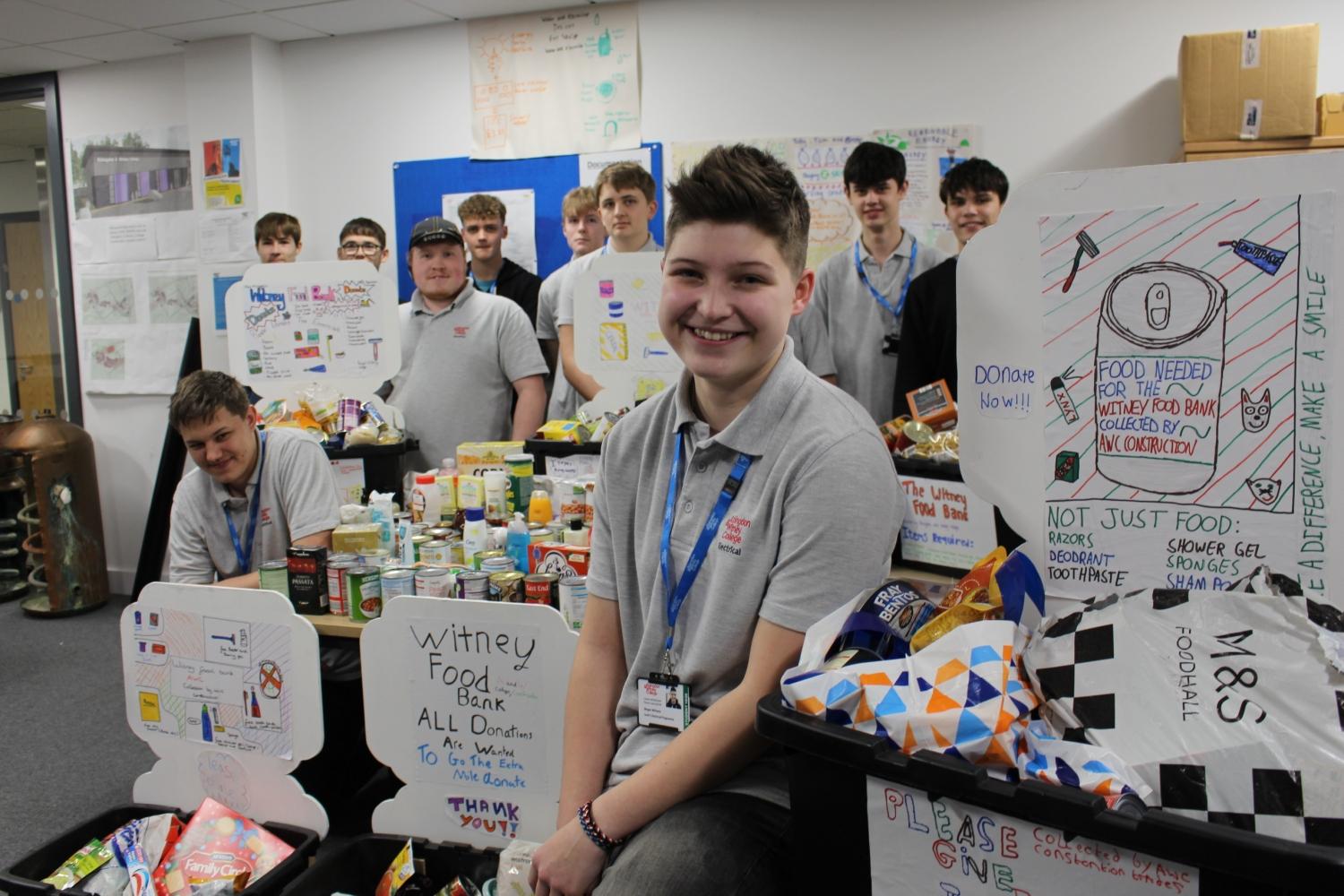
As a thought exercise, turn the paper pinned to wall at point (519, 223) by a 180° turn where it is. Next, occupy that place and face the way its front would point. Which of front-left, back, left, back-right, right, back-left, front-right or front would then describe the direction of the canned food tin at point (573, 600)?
back

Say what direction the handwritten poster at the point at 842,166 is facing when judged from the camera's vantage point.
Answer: facing the viewer

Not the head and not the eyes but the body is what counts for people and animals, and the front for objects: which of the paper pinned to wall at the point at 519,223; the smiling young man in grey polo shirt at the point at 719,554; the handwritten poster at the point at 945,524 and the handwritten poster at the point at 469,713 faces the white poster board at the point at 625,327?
the paper pinned to wall

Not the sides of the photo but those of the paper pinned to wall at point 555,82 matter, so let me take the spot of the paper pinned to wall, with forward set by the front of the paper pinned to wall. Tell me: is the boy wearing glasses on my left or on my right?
on my right

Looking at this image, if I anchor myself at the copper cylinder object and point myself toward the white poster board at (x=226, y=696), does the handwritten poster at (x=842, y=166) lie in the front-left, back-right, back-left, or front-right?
front-left

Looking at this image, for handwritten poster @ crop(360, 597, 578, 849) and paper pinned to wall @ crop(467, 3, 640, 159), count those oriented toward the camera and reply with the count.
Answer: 2

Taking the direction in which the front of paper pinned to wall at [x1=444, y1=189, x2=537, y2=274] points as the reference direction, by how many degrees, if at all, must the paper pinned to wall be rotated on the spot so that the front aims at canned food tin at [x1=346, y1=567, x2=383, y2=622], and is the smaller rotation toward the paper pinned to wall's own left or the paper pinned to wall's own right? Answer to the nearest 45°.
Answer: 0° — it already faces it

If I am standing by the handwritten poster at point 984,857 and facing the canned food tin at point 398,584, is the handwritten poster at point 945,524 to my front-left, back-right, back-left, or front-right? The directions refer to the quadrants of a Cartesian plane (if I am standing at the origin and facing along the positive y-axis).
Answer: front-right

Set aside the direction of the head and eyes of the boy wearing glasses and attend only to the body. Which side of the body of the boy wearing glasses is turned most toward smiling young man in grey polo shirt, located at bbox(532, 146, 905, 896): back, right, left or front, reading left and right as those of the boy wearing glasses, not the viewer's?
front

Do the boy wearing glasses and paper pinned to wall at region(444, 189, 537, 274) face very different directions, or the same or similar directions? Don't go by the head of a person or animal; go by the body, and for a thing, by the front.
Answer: same or similar directions

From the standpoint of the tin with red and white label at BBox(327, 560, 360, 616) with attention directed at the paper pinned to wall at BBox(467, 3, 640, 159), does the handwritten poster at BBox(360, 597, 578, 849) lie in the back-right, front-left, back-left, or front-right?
back-right

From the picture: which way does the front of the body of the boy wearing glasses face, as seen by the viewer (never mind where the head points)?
toward the camera

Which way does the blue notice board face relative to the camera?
toward the camera

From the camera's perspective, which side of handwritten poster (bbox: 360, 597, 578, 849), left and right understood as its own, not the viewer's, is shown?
front
